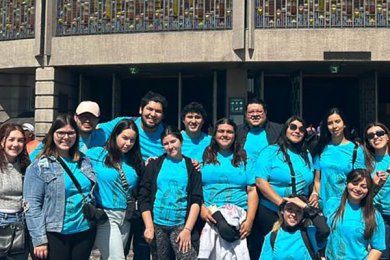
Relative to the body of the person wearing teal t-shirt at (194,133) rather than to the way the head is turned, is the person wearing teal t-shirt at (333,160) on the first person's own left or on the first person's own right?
on the first person's own left

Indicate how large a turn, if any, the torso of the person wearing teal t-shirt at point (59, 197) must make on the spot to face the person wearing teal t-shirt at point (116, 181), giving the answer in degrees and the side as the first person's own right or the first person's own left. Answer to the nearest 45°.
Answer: approximately 90° to the first person's own left

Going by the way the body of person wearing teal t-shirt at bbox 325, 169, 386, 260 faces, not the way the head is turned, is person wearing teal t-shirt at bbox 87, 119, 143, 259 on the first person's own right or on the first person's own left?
on the first person's own right

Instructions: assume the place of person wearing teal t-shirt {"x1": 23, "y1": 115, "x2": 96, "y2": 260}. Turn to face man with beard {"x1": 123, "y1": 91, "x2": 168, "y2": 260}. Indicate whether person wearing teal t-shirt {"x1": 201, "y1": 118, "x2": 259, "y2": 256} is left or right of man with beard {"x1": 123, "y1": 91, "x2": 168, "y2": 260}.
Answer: right

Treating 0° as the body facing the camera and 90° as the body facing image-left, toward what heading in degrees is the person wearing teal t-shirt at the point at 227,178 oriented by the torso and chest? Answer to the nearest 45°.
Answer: approximately 0°
